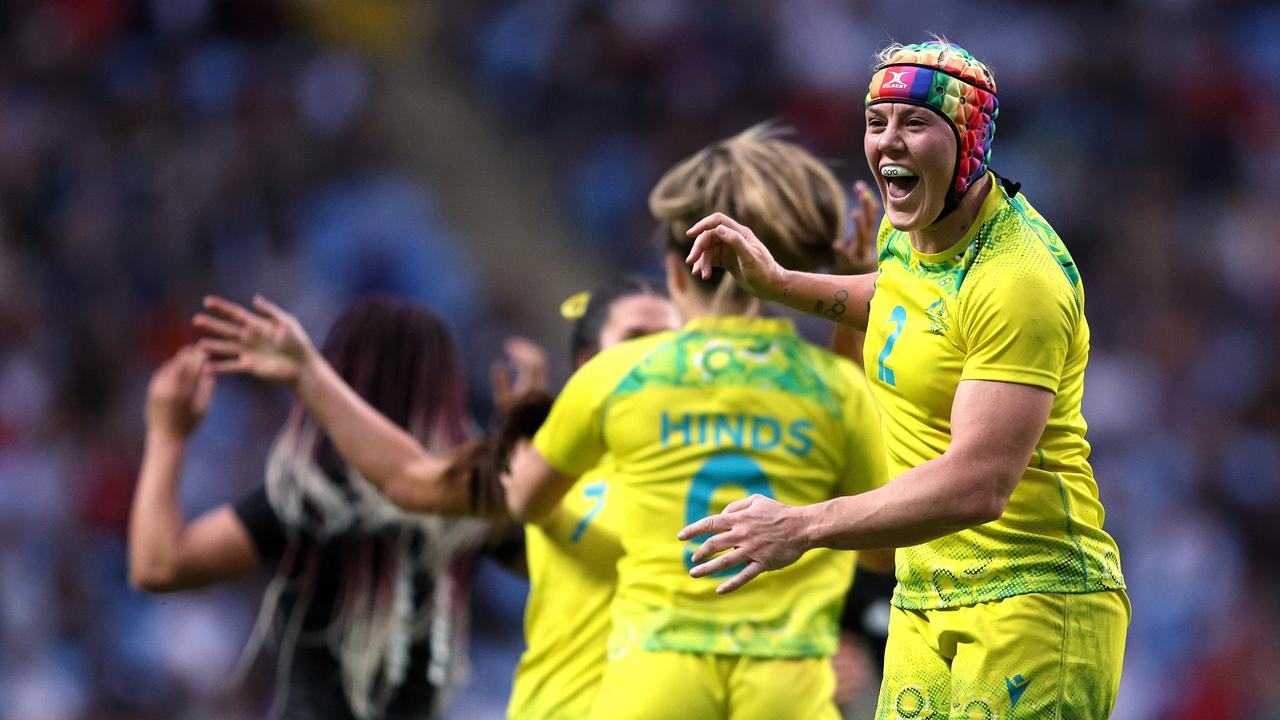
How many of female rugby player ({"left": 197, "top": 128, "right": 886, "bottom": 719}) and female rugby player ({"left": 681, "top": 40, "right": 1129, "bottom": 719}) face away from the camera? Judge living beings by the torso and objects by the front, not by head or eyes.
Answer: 1

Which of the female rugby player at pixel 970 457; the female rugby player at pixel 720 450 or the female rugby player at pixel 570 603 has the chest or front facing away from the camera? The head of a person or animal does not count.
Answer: the female rugby player at pixel 720 450

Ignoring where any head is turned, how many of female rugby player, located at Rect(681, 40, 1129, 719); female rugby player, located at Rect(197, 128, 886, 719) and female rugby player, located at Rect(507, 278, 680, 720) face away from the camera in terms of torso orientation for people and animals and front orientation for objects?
1

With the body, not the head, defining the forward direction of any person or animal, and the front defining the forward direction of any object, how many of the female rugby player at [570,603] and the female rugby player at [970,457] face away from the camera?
0

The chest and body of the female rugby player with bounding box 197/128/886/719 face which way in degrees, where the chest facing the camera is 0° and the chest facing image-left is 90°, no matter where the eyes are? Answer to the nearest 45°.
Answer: approximately 180°

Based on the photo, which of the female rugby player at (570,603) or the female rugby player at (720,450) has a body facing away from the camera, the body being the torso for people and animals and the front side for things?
the female rugby player at (720,450)

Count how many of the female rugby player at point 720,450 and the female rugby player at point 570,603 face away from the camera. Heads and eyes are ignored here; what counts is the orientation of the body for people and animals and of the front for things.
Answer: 1

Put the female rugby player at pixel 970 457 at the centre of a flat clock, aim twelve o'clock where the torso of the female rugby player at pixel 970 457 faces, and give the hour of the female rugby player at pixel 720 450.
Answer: the female rugby player at pixel 720 450 is roughly at 3 o'clock from the female rugby player at pixel 970 457.

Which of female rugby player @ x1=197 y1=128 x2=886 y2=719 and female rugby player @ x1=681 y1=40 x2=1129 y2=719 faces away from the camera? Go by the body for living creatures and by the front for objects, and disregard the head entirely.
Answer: female rugby player @ x1=197 y1=128 x2=886 y2=719

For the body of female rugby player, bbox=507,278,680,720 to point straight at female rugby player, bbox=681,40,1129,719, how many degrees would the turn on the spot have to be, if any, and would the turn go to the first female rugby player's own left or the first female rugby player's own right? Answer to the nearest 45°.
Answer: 0° — they already face them

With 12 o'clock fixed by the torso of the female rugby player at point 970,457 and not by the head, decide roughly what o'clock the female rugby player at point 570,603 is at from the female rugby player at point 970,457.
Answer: the female rugby player at point 570,603 is roughly at 3 o'clock from the female rugby player at point 970,457.

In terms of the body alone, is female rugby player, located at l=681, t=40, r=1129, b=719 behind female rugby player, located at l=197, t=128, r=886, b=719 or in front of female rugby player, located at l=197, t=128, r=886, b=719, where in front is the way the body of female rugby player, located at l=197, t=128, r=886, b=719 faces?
behind
